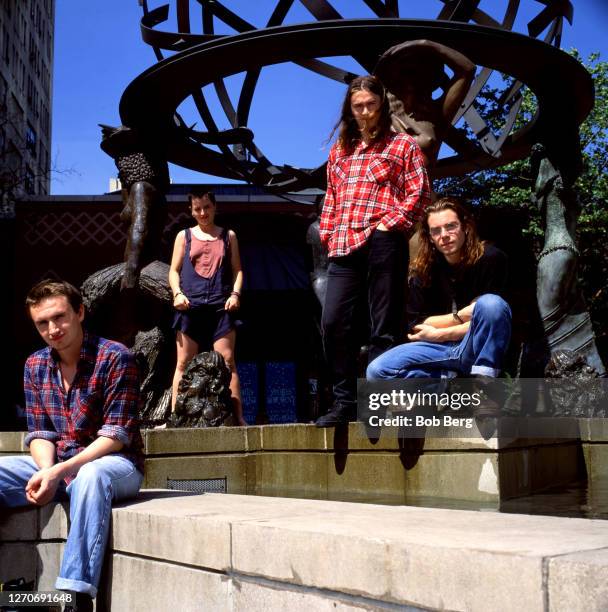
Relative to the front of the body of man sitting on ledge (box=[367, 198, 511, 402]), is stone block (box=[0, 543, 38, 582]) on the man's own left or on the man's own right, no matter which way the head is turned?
on the man's own right

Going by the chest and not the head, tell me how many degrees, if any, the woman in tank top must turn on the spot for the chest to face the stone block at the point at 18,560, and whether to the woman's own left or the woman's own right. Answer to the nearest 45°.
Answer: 0° — they already face it

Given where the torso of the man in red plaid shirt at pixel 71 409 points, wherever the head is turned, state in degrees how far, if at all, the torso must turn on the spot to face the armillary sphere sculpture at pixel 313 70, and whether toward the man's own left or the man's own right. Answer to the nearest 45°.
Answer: approximately 180°

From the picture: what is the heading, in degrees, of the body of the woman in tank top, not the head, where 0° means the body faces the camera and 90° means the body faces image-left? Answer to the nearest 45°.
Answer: approximately 0°

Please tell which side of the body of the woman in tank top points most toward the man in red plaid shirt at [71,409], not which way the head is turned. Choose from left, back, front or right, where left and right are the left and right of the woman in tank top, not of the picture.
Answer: front

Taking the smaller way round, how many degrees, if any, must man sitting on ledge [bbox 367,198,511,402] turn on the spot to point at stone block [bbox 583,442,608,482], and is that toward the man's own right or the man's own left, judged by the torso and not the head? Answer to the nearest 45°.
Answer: approximately 135° to the man's own left

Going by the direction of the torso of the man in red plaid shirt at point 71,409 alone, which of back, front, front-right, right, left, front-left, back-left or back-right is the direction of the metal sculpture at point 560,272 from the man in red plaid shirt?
back

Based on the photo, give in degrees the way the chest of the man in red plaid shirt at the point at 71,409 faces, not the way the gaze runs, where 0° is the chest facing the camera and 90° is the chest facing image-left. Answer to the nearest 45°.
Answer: approximately 45°

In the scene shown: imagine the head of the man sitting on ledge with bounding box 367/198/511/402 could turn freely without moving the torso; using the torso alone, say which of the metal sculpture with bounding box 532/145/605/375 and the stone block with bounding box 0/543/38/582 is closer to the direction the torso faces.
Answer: the stone block

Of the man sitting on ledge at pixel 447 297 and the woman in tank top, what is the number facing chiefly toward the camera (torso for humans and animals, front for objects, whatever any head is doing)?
2
